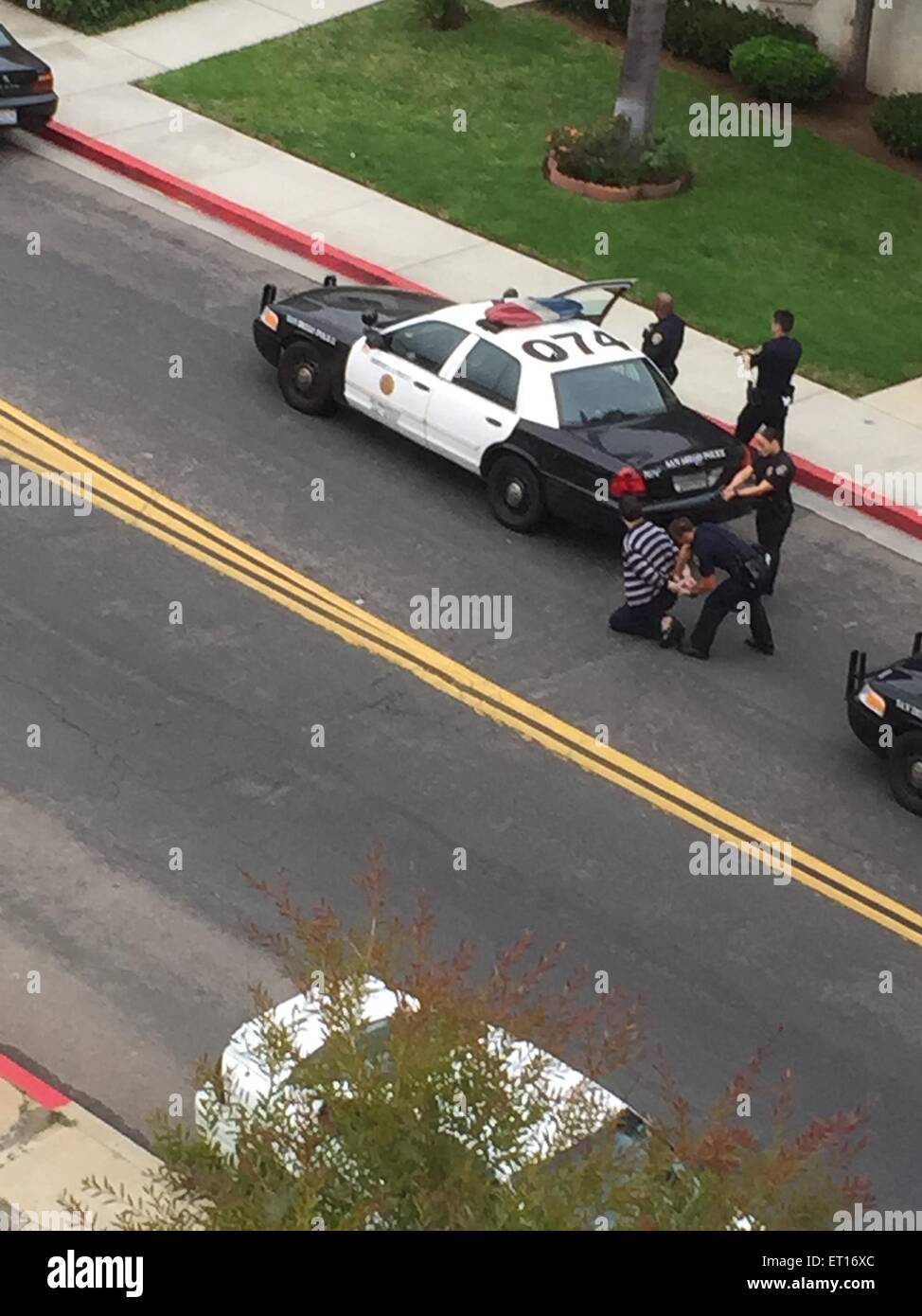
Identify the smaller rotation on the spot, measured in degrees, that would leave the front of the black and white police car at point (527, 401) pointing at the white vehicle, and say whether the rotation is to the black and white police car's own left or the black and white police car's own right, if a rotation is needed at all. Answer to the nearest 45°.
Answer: approximately 135° to the black and white police car's own left

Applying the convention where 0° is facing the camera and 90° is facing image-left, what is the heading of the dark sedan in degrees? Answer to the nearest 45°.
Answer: approximately 135°

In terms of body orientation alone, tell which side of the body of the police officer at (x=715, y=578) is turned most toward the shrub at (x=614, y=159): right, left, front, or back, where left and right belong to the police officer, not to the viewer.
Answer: right

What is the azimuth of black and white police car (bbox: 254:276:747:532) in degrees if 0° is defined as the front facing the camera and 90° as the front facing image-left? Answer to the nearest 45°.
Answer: approximately 135°

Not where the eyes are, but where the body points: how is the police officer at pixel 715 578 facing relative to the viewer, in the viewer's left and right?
facing to the left of the viewer

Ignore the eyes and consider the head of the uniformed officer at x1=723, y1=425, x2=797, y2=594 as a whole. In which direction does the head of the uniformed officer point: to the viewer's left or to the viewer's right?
to the viewer's left

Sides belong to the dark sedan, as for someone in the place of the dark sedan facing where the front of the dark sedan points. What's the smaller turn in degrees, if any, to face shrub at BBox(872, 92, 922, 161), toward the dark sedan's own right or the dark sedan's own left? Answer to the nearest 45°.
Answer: approximately 135° to the dark sedan's own right

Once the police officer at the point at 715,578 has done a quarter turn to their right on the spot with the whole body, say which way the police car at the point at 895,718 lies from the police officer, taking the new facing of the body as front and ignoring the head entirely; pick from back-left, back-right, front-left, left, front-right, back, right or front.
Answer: back-right

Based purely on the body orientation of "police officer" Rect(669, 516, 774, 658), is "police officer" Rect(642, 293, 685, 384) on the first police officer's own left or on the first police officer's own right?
on the first police officer's own right

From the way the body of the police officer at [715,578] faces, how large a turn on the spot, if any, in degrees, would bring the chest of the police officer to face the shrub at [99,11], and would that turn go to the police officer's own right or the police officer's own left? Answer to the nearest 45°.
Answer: approximately 45° to the police officer's own right

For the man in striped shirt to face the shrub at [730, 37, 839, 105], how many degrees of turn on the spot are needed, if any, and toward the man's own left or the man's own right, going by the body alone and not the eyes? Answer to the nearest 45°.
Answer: approximately 45° to the man's own right
